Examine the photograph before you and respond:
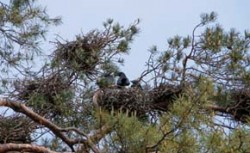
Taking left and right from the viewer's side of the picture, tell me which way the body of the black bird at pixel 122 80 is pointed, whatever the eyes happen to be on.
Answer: facing to the left of the viewer

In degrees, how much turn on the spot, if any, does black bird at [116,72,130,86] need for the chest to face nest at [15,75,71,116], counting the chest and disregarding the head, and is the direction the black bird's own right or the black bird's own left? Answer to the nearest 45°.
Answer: approximately 45° to the black bird's own left
